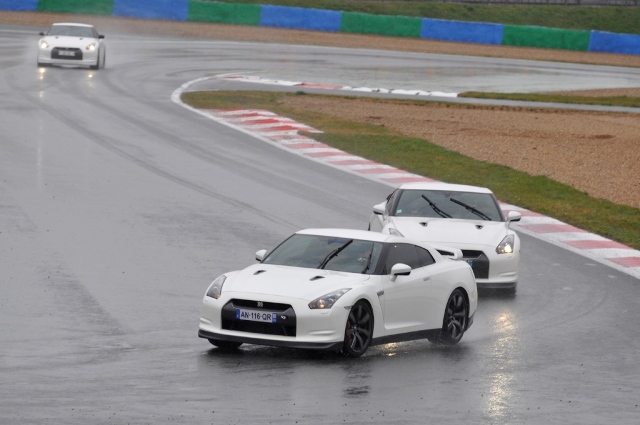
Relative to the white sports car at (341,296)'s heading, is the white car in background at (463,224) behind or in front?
behind

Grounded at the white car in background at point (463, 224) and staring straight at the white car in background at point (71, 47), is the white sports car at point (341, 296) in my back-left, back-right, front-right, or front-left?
back-left

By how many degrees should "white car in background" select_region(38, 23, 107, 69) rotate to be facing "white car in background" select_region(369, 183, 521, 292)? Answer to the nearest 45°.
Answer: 0° — it already faces it

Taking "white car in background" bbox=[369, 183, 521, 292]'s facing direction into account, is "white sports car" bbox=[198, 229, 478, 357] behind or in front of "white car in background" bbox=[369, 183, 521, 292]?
in front

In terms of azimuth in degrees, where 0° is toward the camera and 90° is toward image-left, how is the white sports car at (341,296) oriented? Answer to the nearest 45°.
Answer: approximately 45°

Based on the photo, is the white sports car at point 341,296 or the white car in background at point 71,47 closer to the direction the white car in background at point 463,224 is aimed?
the white sports car

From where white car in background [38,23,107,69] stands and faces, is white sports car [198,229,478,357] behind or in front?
in front

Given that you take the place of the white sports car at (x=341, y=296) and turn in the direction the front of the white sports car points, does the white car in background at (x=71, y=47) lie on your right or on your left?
on your right

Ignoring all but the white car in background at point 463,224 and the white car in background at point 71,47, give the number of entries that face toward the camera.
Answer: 2

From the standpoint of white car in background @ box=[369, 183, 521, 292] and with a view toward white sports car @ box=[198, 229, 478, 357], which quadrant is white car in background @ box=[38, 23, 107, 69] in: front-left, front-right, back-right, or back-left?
back-right

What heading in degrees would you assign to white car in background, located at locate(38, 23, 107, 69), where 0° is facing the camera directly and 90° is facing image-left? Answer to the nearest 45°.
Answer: approximately 0°
